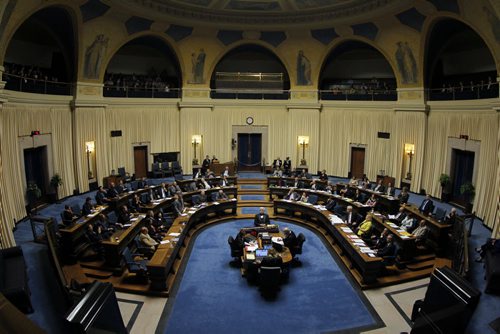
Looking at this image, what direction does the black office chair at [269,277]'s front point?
away from the camera

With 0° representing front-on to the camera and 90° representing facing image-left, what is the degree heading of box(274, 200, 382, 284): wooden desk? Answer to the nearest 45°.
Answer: approximately 45°

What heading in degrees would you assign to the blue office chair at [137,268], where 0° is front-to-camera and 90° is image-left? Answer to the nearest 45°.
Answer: approximately 270°

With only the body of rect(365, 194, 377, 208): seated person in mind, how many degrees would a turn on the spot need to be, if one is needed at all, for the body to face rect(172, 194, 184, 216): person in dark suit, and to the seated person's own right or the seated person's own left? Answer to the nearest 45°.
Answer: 0° — they already face them

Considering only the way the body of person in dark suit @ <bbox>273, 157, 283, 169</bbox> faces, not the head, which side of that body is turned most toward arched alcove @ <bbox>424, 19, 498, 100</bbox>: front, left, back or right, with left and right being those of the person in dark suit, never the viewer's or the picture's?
left

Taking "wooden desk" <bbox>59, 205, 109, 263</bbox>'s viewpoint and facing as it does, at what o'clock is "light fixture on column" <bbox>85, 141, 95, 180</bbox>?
The light fixture on column is roughly at 9 o'clock from the wooden desk.

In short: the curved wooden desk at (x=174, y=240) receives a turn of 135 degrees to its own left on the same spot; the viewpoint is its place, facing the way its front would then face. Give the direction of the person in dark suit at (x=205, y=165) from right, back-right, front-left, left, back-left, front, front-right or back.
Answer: front

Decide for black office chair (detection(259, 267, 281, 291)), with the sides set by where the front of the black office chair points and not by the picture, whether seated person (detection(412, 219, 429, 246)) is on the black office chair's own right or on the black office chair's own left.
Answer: on the black office chair's own right

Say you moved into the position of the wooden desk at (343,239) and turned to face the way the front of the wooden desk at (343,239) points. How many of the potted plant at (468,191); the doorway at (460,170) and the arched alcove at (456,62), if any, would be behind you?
3

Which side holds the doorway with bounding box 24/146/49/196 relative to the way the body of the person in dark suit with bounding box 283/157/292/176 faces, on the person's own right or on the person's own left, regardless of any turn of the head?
on the person's own right

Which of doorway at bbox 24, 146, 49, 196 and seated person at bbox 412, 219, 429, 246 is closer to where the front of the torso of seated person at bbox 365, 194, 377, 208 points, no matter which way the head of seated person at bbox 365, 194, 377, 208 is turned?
the doorway

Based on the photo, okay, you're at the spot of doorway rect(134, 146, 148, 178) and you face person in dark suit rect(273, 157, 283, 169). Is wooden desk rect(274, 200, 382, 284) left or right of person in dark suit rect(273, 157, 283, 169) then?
right
